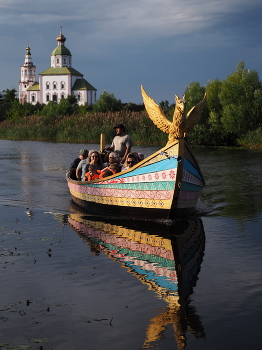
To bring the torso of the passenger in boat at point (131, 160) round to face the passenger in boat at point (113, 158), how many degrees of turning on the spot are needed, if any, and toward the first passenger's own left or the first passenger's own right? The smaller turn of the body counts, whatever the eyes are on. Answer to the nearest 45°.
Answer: approximately 90° to the first passenger's own right

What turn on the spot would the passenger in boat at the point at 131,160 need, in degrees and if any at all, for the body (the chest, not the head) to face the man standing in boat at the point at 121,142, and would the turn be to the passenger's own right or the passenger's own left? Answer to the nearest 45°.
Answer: approximately 135° to the passenger's own right

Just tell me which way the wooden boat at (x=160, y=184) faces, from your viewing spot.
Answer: facing the viewer and to the right of the viewer

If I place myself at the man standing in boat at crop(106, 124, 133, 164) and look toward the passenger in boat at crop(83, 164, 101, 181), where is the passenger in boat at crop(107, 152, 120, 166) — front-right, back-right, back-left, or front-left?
front-left

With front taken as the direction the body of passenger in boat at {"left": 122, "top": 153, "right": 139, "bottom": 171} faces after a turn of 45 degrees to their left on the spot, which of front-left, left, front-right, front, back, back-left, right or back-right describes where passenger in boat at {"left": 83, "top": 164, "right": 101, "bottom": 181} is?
back-right

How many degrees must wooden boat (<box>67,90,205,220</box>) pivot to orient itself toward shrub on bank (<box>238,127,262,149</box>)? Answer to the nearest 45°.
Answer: approximately 135° to its left
